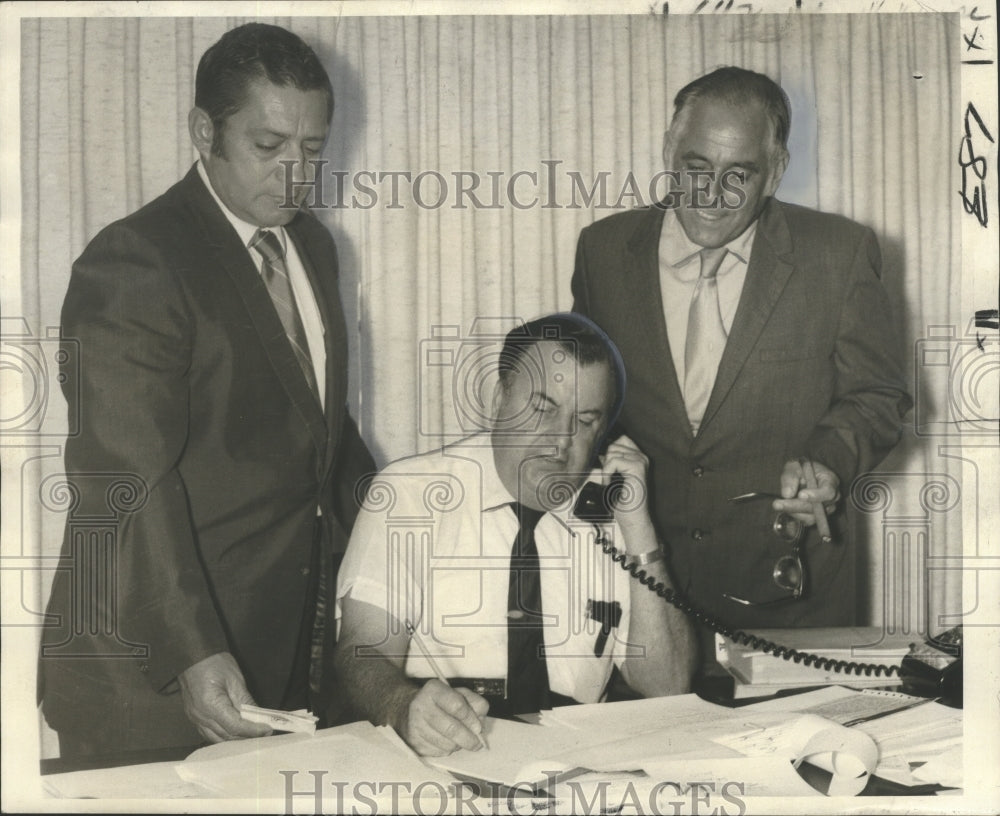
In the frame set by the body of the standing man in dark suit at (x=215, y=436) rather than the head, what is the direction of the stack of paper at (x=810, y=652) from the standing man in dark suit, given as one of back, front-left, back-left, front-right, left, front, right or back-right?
front-left

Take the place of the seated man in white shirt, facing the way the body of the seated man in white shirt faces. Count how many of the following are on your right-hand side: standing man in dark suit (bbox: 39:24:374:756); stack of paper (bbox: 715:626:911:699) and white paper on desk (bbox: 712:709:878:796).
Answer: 1

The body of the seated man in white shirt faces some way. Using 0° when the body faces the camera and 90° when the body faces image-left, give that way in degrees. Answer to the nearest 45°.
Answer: approximately 0°

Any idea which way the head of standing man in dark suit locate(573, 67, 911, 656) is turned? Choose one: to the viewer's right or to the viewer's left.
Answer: to the viewer's left

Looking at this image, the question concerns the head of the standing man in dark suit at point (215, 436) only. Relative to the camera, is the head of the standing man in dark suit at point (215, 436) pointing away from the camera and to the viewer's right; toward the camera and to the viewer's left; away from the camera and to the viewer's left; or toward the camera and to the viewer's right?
toward the camera and to the viewer's right

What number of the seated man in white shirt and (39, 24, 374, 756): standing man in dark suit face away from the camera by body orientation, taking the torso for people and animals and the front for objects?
0

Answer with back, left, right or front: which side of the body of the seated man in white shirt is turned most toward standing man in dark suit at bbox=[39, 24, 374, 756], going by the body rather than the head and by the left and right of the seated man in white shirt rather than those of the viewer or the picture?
right

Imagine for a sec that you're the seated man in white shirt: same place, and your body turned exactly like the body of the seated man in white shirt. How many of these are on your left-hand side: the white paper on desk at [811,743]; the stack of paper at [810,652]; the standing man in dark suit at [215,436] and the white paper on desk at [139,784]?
2
